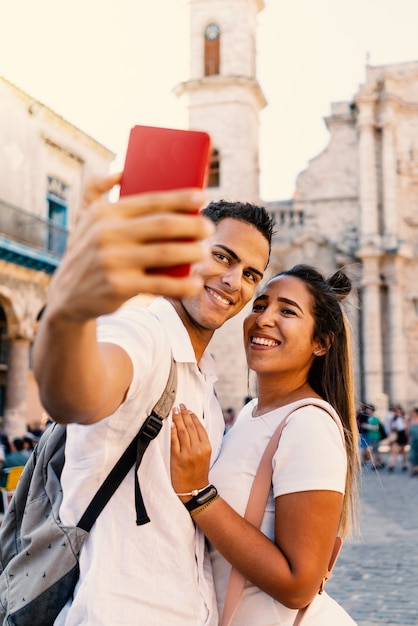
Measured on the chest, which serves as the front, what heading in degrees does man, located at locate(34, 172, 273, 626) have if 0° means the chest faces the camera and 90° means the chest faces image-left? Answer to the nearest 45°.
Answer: approximately 315°

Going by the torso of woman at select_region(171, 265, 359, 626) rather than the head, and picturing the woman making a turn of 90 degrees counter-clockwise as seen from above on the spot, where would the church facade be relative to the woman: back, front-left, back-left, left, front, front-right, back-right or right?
back-left

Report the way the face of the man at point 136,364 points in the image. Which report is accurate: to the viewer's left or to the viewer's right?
to the viewer's left

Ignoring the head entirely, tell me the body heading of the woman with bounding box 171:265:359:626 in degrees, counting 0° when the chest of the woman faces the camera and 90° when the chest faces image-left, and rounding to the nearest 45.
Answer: approximately 45°

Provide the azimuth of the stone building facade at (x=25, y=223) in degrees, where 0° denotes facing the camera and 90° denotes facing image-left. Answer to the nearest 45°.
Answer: approximately 315°

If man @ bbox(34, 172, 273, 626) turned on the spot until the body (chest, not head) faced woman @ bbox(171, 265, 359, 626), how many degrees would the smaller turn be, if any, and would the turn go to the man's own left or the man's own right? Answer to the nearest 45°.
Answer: approximately 90° to the man's own left

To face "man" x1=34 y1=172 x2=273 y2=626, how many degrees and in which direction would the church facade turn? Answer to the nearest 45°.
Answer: approximately 45° to its left
